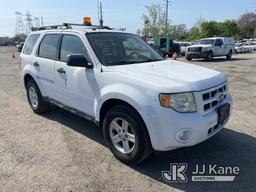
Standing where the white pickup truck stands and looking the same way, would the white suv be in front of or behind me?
in front

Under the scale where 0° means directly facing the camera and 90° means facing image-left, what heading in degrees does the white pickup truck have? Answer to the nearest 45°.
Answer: approximately 45°

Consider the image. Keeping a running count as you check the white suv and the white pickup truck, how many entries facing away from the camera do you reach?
0

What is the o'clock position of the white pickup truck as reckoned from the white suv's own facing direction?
The white pickup truck is roughly at 8 o'clock from the white suv.

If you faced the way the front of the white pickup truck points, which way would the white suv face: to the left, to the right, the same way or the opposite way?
to the left
